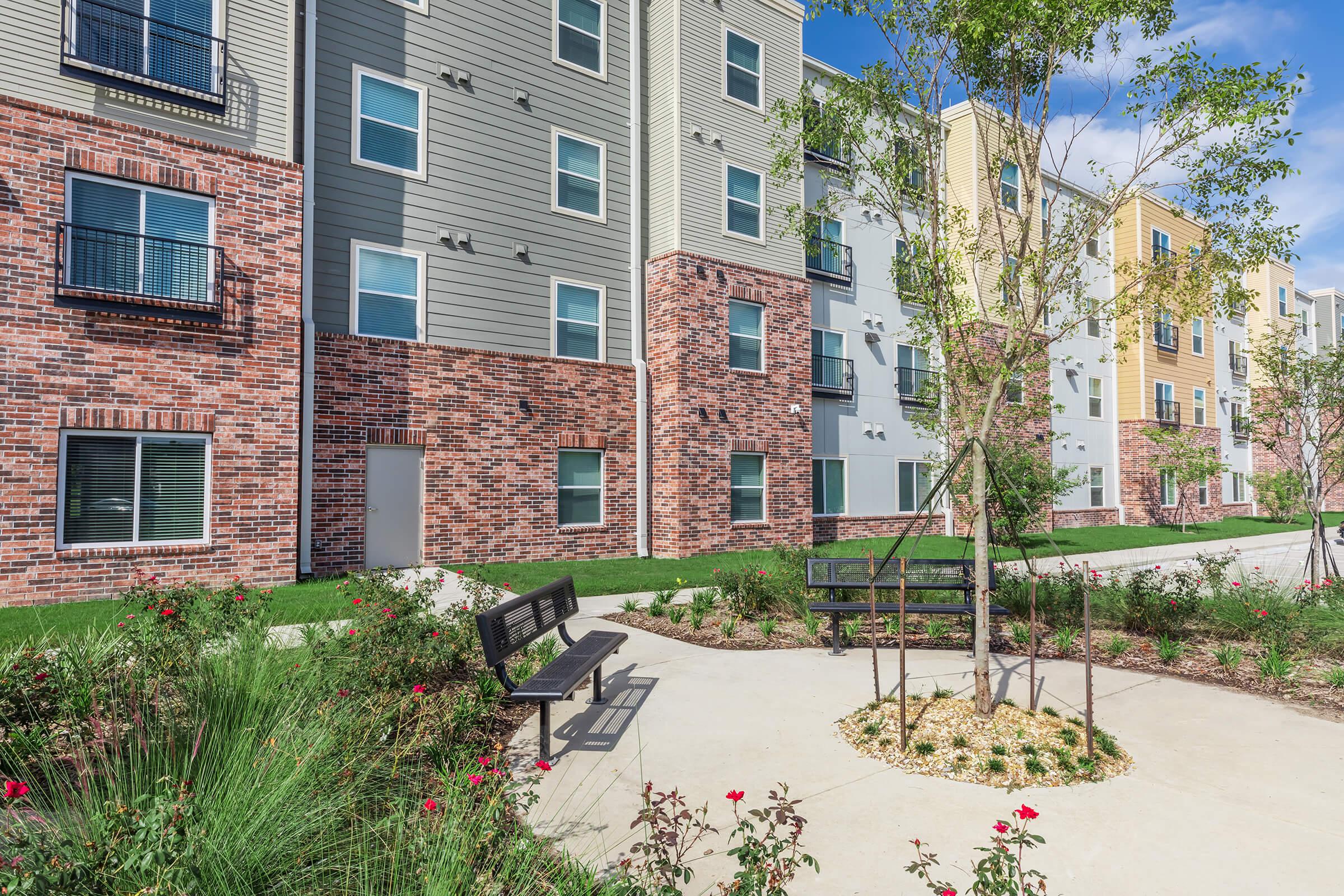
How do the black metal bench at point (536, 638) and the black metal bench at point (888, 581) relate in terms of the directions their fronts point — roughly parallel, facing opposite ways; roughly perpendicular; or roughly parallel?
roughly perpendicular

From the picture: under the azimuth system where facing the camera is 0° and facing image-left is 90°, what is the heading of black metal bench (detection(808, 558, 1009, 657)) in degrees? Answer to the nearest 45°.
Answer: approximately 0°

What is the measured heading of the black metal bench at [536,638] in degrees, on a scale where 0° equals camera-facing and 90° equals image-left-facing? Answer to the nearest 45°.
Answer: approximately 315°

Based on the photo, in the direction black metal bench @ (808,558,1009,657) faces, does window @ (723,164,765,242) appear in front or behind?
behind

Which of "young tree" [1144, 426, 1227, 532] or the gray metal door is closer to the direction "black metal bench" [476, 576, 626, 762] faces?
the young tree

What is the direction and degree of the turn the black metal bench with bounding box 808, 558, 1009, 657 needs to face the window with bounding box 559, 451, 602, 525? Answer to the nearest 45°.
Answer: approximately 135° to its right

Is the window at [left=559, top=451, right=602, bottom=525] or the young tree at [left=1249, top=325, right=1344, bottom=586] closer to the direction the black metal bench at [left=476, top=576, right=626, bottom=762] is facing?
the young tree

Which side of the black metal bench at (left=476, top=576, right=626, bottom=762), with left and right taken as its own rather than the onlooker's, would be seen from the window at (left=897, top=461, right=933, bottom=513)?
left
